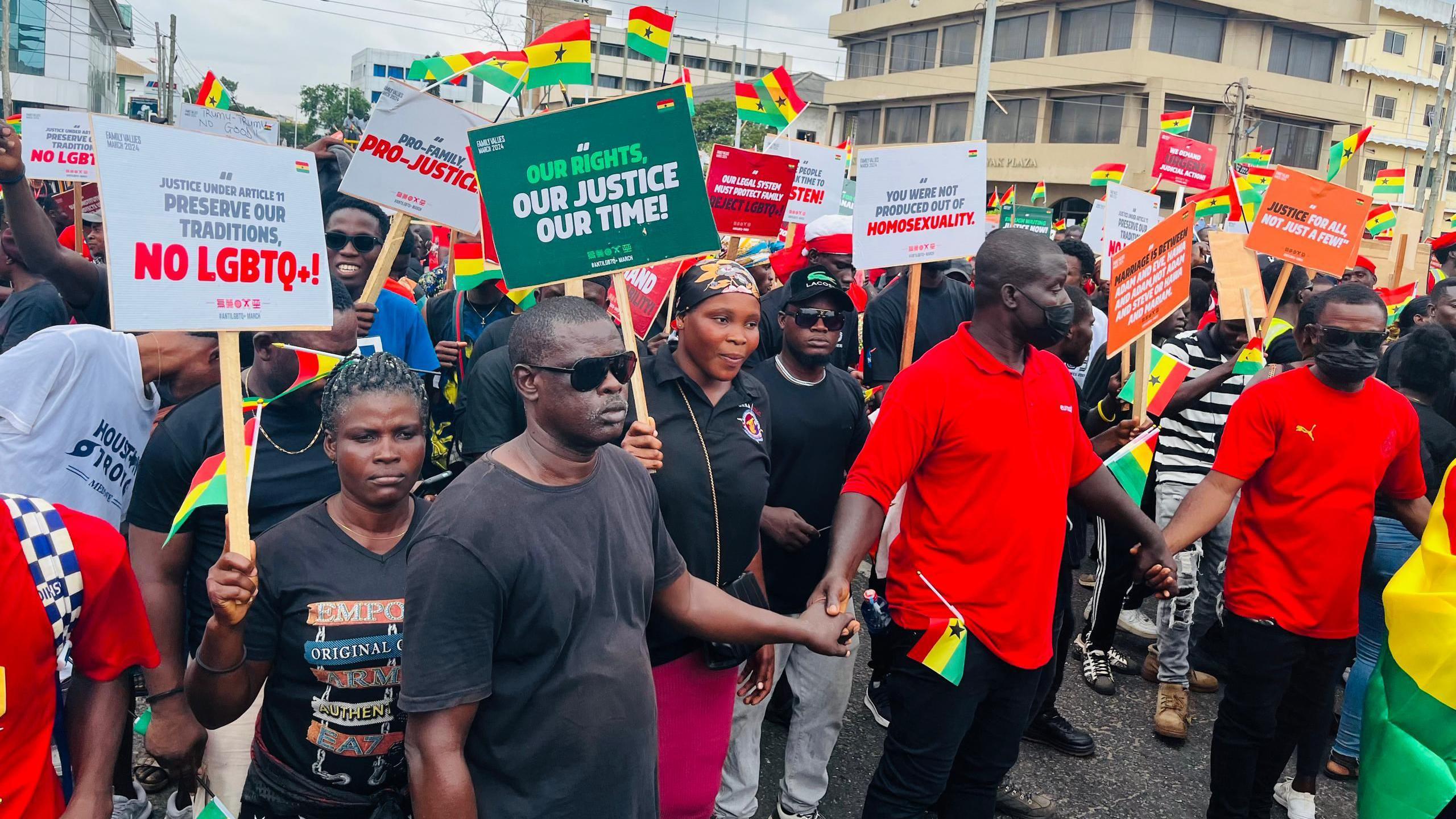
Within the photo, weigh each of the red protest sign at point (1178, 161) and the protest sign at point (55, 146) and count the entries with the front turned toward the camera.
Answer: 2

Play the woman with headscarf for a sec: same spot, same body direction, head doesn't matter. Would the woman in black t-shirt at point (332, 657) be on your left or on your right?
on your right

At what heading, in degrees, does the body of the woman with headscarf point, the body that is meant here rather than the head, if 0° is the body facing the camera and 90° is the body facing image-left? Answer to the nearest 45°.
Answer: approximately 315°

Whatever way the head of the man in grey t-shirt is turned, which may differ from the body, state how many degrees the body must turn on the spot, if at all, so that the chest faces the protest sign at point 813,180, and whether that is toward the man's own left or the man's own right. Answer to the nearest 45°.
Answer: approximately 135° to the man's own left

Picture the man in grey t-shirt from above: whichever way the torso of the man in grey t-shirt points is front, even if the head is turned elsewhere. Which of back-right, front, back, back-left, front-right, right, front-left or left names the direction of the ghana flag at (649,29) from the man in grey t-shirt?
back-left

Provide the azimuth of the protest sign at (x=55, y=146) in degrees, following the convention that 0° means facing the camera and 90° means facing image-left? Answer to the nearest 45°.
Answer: approximately 0°

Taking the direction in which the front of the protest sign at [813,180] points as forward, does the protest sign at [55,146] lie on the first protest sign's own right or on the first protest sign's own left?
on the first protest sign's own right
